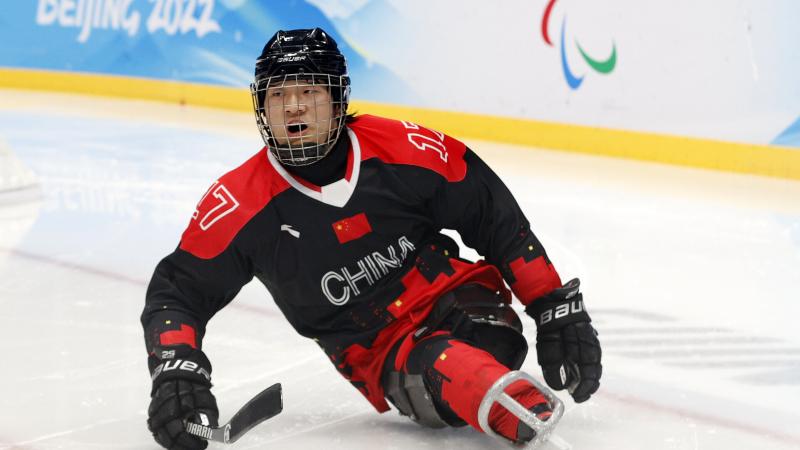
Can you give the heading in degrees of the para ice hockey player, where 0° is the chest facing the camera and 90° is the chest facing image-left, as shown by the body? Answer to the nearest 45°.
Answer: approximately 0°
